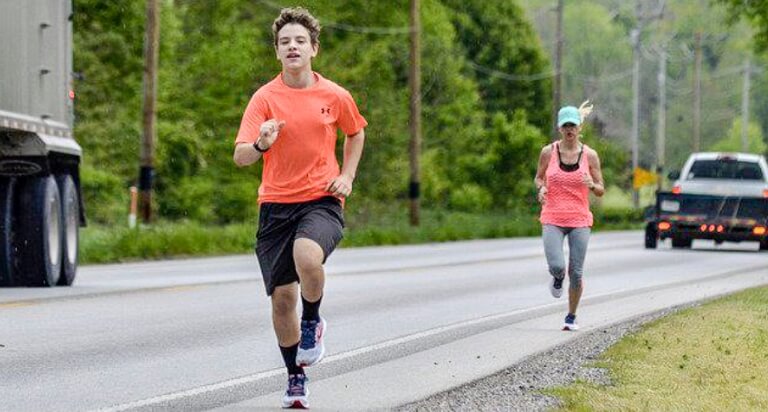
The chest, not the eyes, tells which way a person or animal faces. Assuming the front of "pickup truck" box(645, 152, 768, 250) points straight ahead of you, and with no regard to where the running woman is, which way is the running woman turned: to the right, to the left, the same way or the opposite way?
the opposite way

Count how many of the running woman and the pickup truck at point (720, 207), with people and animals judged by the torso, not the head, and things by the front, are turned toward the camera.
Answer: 1

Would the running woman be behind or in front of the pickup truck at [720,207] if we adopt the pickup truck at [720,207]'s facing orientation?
behind

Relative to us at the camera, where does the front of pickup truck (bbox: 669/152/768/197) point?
facing away from the viewer

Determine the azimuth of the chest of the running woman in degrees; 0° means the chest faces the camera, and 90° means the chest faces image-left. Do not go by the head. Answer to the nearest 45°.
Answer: approximately 0°

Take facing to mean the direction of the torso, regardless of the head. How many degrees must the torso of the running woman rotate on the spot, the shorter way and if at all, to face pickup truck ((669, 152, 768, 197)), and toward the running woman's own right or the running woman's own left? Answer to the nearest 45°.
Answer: approximately 180°

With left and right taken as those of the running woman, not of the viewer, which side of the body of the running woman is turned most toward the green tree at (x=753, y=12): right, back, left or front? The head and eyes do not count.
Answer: back
